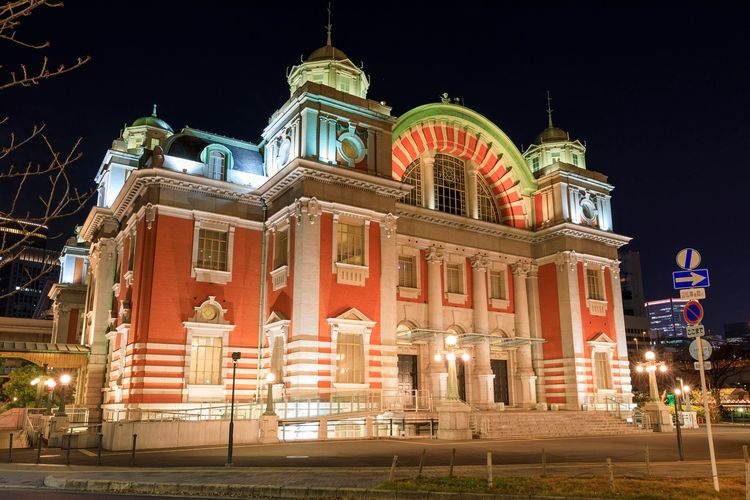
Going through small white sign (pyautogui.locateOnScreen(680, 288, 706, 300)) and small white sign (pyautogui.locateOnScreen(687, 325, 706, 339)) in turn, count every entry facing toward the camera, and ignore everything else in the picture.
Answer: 2

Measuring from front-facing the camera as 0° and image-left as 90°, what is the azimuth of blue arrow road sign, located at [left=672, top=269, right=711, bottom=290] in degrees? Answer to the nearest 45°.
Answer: approximately 0°

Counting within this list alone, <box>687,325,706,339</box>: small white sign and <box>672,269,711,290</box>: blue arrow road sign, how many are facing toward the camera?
2

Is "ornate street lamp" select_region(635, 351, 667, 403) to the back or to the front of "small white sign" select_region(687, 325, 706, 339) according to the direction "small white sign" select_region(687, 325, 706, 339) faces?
to the back

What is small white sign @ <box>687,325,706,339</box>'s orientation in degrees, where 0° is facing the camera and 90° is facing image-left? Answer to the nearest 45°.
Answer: approximately 0°

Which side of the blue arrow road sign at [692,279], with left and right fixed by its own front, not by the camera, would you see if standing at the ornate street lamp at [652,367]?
back
